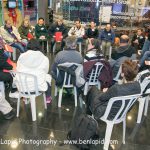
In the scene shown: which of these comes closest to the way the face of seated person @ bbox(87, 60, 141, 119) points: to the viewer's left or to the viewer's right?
to the viewer's left

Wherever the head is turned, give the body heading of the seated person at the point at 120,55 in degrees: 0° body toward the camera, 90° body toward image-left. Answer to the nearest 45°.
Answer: approximately 135°

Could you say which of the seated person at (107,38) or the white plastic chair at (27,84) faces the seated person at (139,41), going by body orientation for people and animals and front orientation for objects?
the white plastic chair

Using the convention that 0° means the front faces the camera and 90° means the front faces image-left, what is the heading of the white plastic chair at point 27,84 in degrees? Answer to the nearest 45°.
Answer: approximately 225°

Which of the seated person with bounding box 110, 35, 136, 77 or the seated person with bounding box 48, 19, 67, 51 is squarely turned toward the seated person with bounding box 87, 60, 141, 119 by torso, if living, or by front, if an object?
the seated person with bounding box 48, 19, 67, 51

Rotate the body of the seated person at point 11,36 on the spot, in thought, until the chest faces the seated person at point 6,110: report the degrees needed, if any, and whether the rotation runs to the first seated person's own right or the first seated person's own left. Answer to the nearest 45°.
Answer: approximately 45° to the first seated person's own right

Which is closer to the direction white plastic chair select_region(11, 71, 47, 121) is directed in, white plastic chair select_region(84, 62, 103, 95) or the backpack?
the white plastic chair

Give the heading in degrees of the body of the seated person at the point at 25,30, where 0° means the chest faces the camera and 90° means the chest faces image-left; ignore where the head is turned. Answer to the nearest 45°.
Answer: approximately 315°

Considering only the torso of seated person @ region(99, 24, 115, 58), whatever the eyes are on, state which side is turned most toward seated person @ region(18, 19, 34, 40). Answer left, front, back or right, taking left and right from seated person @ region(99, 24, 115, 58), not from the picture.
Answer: right
